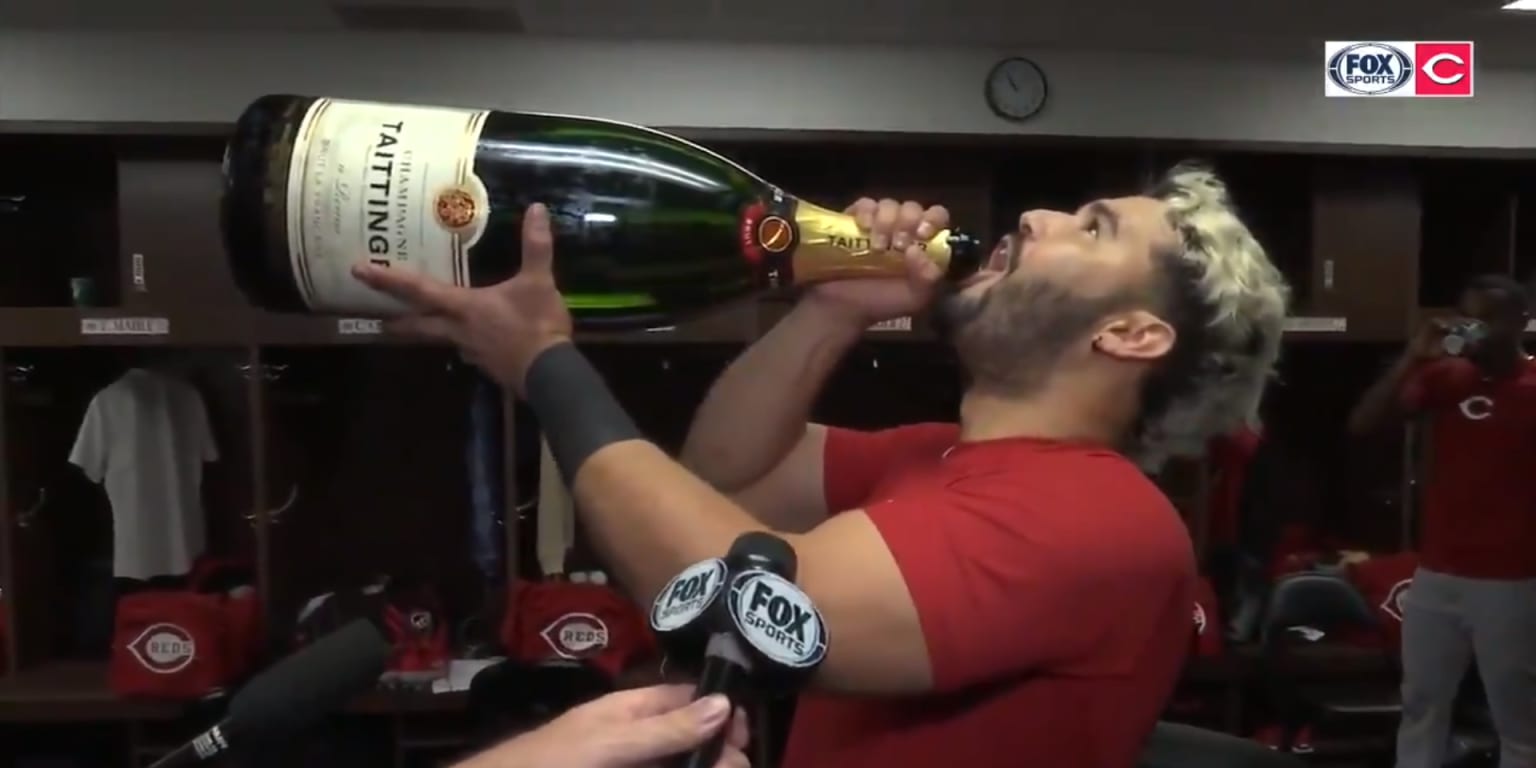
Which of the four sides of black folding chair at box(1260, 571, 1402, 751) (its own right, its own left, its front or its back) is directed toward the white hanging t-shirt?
right

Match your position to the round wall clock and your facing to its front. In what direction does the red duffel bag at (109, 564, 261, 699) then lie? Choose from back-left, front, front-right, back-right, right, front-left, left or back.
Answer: front-right

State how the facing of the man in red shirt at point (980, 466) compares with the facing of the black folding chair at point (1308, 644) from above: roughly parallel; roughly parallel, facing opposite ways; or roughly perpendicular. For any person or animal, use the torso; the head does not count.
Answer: roughly perpendicular

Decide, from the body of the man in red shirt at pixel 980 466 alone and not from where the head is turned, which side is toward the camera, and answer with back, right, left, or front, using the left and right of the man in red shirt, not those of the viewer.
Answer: left

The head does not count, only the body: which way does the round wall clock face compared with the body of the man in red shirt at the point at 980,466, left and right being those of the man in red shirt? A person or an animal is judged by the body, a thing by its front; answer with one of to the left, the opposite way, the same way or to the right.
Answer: to the left

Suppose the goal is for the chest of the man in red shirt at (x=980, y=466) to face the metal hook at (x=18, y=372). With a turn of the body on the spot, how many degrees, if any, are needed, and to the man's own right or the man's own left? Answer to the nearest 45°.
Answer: approximately 45° to the man's own right

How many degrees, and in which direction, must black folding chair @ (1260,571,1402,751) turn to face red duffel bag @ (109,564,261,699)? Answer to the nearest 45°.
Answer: approximately 90° to its right

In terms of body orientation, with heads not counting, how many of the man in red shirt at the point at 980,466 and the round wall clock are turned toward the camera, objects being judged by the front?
1

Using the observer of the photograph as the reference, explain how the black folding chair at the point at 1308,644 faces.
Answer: facing the viewer and to the right of the viewer

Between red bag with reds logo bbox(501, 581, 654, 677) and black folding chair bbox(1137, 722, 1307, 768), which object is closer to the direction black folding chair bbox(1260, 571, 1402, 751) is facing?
the black folding chair

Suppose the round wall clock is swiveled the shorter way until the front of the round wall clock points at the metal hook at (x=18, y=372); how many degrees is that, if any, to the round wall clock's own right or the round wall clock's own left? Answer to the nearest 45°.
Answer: approximately 45° to the round wall clock's own right

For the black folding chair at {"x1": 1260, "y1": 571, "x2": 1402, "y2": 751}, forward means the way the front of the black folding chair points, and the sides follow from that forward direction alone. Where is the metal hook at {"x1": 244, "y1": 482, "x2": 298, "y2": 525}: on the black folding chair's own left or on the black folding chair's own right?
on the black folding chair's own right

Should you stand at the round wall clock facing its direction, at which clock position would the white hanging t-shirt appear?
The white hanging t-shirt is roughly at 2 o'clock from the round wall clock.

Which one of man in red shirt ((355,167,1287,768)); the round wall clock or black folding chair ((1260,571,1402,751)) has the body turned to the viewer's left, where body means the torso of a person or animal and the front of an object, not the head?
the man in red shirt

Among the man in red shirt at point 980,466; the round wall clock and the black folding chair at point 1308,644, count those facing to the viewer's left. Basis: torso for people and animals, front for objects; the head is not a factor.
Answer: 1

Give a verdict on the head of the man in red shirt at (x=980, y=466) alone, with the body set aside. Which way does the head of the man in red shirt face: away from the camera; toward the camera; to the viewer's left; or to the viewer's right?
to the viewer's left
